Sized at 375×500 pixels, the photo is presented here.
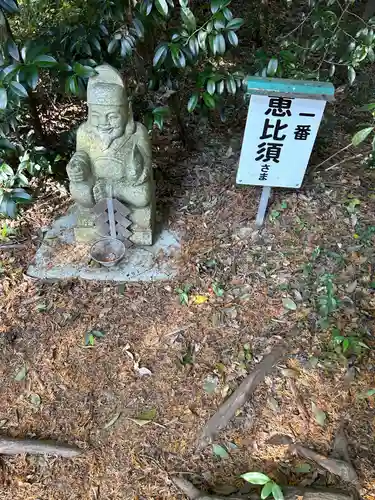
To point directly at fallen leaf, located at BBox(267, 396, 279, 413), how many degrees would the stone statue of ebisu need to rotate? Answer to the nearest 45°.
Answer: approximately 45° to its left

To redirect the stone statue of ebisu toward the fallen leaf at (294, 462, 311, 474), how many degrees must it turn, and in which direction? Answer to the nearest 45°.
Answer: approximately 45° to its left

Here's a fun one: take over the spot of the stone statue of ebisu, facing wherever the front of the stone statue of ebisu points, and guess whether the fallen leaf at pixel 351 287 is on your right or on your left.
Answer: on your left

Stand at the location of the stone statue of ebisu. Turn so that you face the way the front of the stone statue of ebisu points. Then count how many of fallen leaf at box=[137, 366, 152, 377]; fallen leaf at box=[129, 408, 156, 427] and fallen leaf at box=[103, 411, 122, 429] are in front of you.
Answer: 3

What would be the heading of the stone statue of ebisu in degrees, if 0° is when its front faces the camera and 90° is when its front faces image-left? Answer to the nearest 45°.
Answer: approximately 0°

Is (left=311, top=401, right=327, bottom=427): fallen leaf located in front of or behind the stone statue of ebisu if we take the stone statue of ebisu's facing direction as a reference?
in front

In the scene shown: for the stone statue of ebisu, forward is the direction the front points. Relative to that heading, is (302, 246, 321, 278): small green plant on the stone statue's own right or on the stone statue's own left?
on the stone statue's own left

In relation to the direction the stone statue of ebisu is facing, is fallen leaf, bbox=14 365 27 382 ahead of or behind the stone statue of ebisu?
ahead

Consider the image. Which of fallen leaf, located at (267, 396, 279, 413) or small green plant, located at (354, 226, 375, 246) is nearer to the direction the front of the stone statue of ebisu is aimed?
the fallen leaf

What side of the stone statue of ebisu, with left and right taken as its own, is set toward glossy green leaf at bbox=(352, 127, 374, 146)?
left

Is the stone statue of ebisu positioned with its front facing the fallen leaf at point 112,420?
yes
